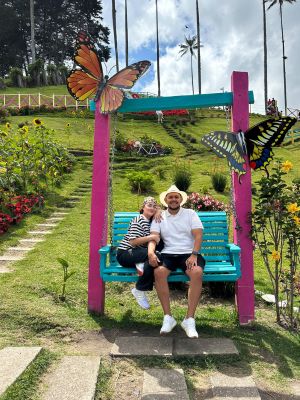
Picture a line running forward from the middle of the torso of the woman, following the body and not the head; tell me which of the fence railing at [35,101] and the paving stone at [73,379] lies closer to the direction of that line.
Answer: the paving stone

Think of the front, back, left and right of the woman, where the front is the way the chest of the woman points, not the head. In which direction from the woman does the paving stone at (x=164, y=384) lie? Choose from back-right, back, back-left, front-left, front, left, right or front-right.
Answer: front-right

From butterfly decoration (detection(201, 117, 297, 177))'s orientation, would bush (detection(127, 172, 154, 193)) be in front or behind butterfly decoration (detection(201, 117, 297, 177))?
behind

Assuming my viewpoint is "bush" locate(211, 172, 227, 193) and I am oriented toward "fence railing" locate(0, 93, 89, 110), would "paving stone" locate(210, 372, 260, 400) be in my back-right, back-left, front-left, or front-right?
back-left

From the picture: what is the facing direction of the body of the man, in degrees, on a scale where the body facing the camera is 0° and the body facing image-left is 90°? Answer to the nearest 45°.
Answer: approximately 0°

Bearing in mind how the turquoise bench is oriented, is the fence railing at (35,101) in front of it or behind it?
behind

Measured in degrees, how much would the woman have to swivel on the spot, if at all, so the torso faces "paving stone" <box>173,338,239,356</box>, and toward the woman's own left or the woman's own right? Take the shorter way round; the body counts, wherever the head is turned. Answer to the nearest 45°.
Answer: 0° — they already face it

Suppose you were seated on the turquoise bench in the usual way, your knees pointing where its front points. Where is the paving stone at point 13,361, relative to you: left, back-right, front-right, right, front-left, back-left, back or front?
front-right

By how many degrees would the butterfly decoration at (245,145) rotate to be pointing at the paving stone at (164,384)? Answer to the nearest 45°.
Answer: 0° — it already faces it
